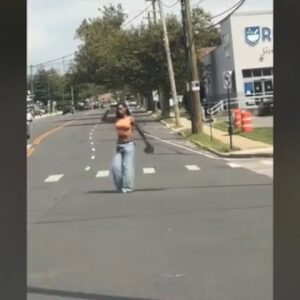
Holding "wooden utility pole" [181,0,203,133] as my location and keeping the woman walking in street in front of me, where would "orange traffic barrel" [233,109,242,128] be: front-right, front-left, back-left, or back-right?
back-left

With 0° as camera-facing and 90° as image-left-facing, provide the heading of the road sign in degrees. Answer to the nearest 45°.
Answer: approximately 0°

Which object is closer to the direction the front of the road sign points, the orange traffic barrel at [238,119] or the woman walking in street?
the woman walking in street

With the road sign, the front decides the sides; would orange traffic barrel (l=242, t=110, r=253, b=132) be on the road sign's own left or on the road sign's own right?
on the road sign's own left

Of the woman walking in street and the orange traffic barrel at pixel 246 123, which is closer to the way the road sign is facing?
the woman walking in street

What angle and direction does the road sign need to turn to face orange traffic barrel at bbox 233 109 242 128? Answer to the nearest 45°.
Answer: approximately 135° to its left
